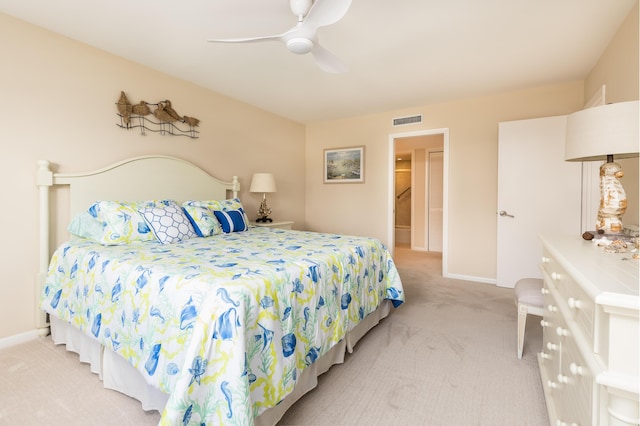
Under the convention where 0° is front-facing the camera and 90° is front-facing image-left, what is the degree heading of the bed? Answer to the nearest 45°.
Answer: approximately 315°

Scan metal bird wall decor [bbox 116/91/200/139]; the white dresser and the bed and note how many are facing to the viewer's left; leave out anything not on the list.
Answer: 1

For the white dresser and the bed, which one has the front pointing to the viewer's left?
the white dresser

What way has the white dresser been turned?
to the viewer's left

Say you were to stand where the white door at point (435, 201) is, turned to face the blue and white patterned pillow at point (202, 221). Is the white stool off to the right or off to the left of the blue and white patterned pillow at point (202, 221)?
left

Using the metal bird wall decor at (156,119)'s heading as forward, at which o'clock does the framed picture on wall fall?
The framed picture on wall is roughly at 10 o'clock from the metal bird wall decor.

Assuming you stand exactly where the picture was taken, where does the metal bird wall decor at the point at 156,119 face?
facing the viewer and to the right of the viewer

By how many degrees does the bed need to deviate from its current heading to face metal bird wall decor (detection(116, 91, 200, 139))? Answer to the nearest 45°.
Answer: approximately 135° to its left

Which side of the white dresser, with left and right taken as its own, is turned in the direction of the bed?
front

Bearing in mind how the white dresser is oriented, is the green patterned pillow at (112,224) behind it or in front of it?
in front

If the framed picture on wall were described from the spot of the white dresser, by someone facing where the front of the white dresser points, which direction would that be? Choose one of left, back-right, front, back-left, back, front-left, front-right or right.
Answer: front-right

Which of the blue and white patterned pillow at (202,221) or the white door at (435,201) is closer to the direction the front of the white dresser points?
the blue and white patterned pillow

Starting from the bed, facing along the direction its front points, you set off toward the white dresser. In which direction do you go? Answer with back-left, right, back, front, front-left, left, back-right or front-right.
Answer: front

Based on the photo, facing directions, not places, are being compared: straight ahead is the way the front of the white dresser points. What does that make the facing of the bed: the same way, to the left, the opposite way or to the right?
the opposite way

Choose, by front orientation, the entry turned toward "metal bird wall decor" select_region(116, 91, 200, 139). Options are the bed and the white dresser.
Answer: the white dresser
